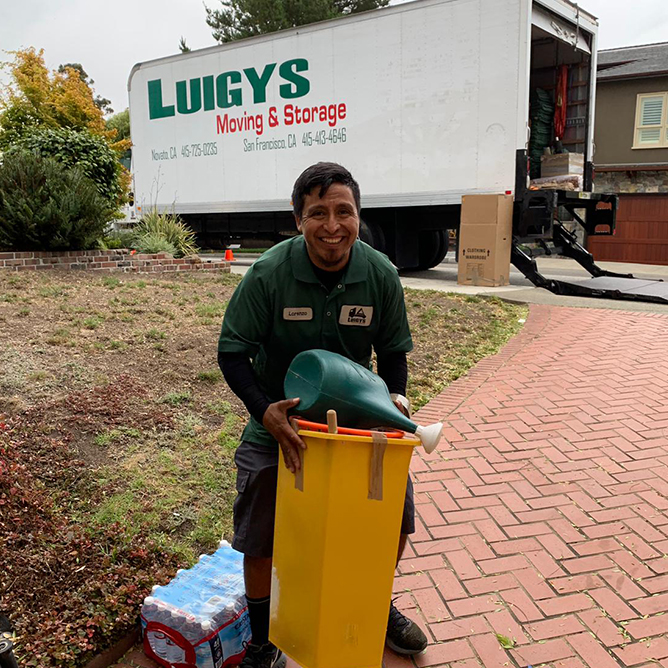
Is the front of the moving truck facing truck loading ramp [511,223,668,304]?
no

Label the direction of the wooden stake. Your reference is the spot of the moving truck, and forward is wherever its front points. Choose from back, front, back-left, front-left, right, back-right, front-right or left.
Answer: back-left

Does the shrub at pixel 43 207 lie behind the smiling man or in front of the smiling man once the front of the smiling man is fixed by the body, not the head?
behind

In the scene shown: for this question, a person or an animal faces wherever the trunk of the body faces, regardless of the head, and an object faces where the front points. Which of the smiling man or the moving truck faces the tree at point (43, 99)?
the moving truck

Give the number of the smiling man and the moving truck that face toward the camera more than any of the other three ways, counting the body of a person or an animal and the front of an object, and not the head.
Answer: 1

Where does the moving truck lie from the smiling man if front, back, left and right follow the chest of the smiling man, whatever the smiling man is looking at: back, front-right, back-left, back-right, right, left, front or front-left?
back

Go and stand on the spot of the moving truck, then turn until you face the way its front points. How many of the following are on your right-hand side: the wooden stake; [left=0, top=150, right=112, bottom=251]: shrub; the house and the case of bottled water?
1

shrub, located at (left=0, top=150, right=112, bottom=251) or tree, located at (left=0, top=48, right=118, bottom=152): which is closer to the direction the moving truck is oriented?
the tree

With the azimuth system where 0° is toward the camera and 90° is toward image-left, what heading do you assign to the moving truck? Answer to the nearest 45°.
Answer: approximately 135°

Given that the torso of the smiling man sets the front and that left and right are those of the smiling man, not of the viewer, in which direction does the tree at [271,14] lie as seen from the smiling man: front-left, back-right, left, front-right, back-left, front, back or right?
back

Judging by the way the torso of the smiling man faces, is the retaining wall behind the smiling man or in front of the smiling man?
behind

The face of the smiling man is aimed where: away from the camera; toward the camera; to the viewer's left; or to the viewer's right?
toward the camera

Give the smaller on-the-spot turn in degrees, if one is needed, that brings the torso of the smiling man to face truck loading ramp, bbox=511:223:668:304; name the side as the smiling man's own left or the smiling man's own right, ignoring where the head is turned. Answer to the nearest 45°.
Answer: approximately 135° to the smiling man's own left

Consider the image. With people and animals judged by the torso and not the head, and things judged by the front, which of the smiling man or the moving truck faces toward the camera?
the smiling man

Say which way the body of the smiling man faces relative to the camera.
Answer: toward the camera

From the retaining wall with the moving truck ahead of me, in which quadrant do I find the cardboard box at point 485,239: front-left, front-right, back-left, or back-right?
front-right

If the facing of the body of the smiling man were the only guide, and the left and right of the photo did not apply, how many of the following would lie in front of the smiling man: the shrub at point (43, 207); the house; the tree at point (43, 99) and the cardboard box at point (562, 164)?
0
